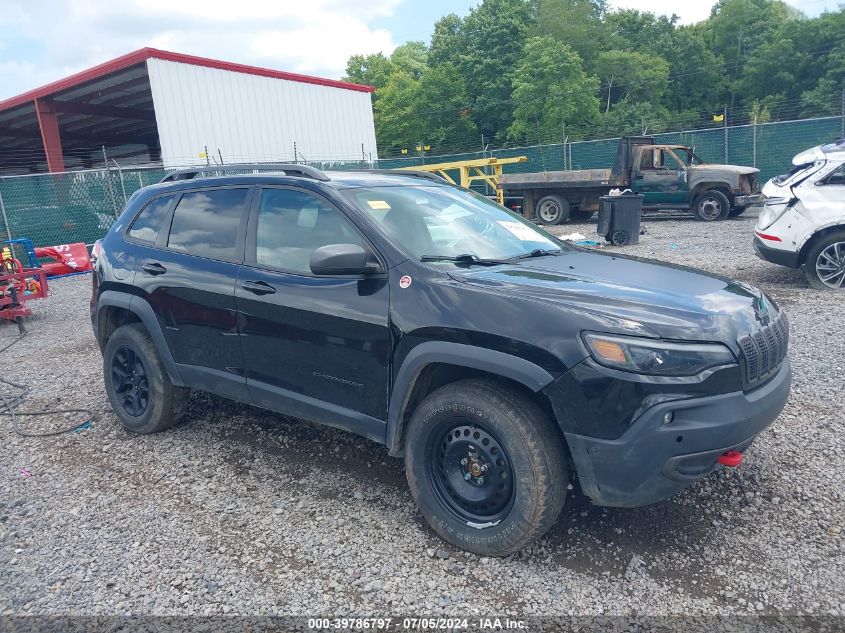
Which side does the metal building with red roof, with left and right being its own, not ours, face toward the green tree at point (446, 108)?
back

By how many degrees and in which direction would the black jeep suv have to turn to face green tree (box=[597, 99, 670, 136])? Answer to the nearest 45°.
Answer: approximately 135° to its left

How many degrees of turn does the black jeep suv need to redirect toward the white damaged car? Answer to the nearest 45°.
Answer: approximately 90° to its left

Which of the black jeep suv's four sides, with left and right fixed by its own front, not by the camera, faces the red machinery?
back

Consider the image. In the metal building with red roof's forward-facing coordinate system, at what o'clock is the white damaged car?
The white damaged car is roughly at 10 o'clock from the metal building with red roof.

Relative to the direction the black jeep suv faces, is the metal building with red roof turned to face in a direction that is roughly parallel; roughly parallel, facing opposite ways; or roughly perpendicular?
roughly perpendicular

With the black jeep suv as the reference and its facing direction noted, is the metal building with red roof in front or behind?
behind

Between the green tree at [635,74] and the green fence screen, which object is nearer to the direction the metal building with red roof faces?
the green fence screen

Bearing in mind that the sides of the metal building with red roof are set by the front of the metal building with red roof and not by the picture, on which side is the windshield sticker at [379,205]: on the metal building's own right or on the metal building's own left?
on the metal building's own left

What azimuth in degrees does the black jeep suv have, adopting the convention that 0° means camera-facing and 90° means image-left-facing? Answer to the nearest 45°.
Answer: approximately 315°

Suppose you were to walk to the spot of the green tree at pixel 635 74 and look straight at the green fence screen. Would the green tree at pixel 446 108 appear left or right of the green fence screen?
right
